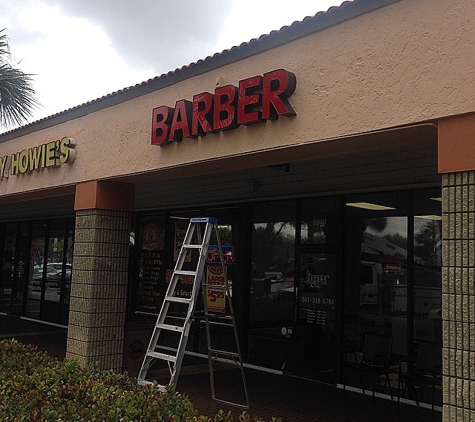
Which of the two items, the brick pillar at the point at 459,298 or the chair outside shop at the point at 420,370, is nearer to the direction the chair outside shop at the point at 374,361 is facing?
the brick pillar

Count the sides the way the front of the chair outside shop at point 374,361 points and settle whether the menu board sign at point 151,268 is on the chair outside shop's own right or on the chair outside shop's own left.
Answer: on the chair outside shop's own right

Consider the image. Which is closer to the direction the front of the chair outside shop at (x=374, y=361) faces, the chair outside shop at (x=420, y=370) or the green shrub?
the green shrub

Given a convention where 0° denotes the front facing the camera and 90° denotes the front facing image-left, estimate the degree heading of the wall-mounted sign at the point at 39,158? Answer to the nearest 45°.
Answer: approximately 45°

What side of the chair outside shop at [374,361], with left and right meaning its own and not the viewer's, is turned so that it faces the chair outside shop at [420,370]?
left

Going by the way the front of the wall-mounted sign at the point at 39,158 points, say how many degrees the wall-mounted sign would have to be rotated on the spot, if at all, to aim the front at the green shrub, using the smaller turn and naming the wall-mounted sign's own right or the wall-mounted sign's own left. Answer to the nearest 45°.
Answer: approximately 45° to the wall-mounted sign's own left

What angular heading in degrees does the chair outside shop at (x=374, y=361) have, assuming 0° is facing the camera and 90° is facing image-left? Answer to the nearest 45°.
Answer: approximately 45°

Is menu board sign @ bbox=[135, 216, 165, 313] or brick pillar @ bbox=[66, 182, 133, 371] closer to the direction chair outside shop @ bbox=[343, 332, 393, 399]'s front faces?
the brick pillar
